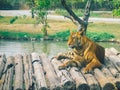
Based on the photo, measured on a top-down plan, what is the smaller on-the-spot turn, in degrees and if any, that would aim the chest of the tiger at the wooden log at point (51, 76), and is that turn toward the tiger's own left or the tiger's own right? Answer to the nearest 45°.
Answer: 0° — it already faces it

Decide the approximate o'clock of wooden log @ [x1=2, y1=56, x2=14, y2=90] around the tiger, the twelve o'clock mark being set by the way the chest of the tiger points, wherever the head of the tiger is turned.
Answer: The wooden log is roughly at 1 o'clock from the tiger.

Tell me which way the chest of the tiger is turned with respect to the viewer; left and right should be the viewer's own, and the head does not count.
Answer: facing the viewer and to the left of the viewer

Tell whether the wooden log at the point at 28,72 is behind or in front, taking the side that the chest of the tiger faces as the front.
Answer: in front

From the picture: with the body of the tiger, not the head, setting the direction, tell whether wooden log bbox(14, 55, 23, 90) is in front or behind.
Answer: in front

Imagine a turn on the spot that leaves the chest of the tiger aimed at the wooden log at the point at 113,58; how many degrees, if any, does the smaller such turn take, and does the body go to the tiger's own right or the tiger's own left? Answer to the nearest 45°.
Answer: approximately 180°

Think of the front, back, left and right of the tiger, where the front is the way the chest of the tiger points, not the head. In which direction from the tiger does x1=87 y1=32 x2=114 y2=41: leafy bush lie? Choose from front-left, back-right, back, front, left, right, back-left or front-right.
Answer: back-right

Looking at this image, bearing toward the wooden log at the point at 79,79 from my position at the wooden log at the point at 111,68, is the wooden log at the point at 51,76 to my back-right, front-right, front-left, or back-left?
front-right
